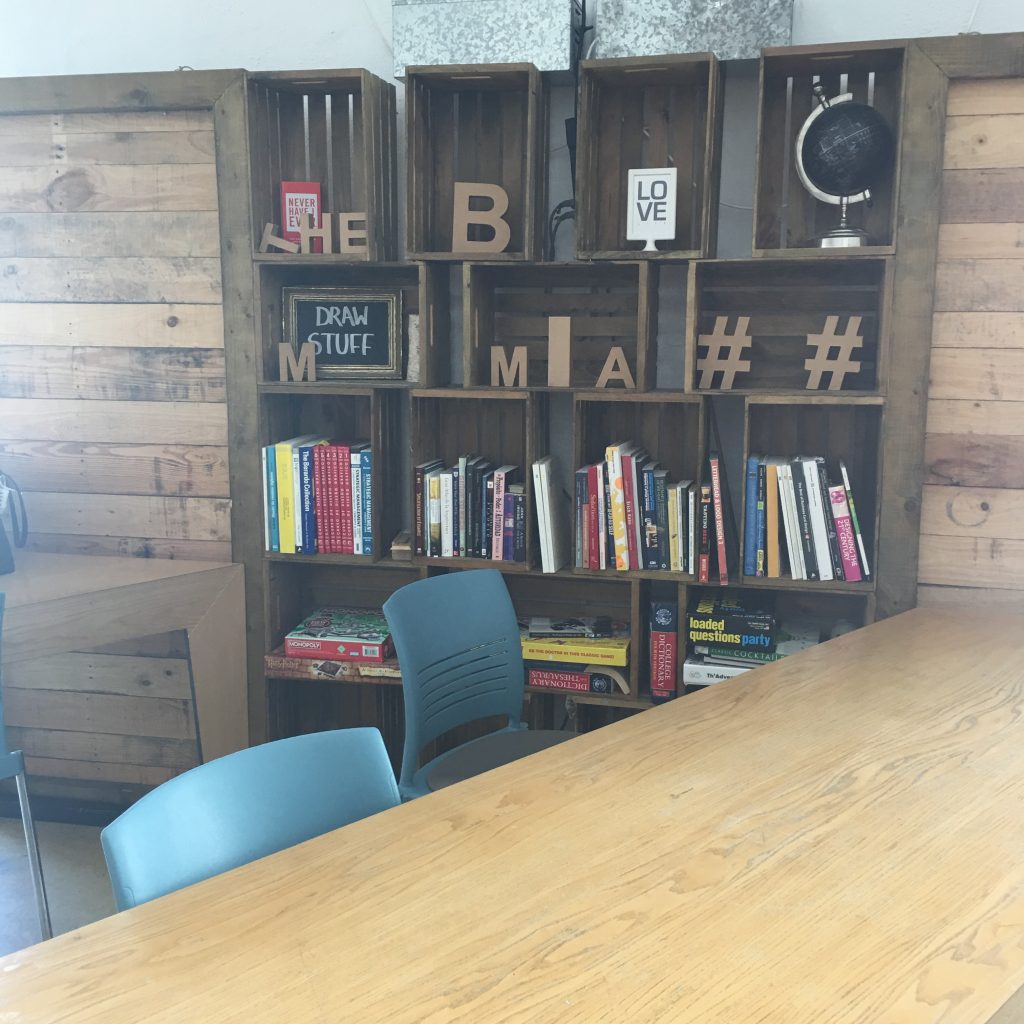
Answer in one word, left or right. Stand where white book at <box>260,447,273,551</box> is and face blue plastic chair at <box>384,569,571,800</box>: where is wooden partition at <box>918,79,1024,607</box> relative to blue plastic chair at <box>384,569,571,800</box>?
left

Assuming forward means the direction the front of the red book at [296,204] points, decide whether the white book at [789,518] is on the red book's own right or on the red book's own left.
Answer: on the red book's own left

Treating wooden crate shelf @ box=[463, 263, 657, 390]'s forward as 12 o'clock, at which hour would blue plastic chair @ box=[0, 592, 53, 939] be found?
The blue plastic chair is roughly at 2 o'clock from the wooden crate shelf.

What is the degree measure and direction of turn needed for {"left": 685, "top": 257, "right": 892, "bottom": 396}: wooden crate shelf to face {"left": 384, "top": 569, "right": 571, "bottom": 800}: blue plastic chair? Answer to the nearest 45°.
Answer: approximately 45° to its right
